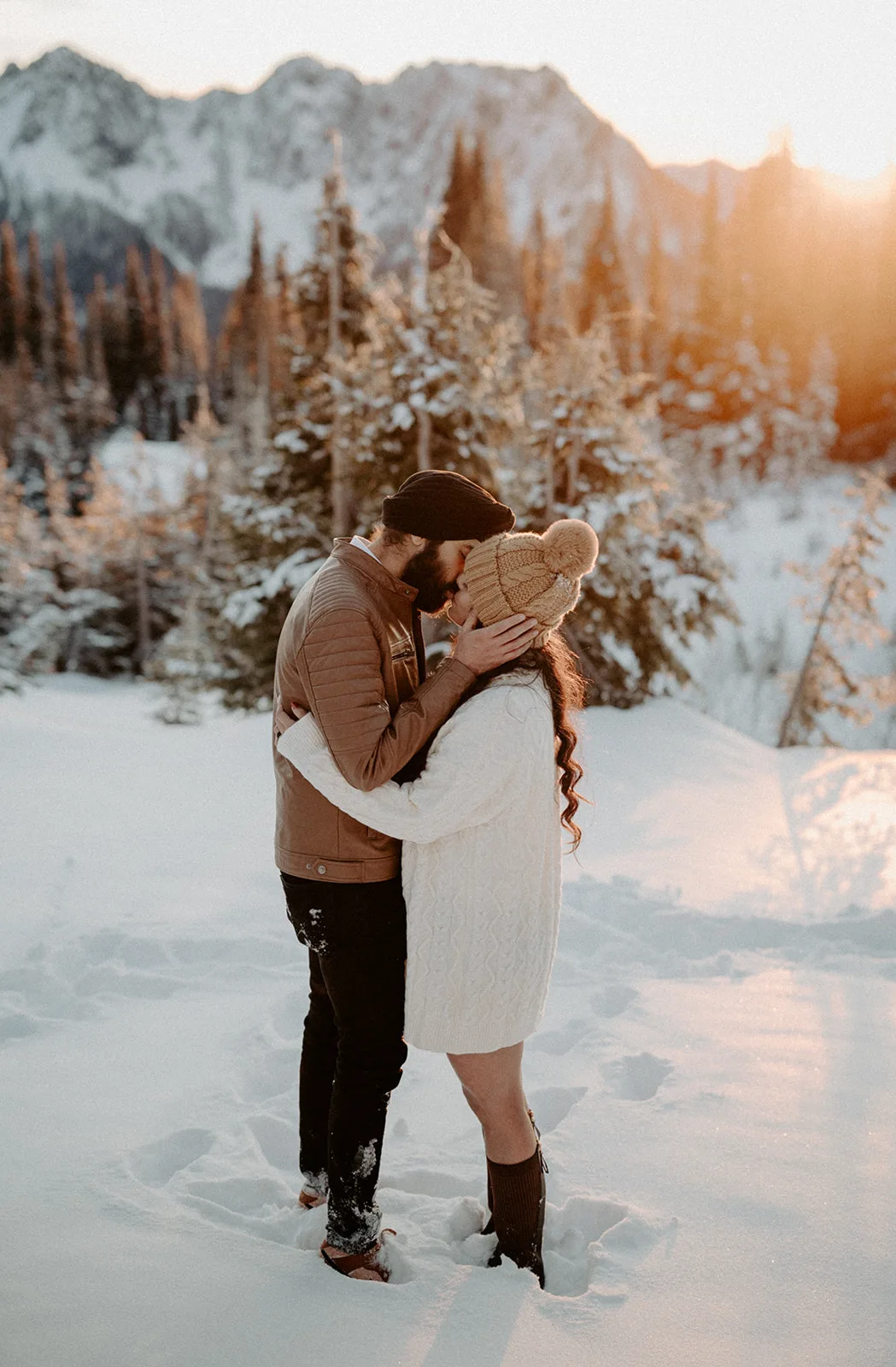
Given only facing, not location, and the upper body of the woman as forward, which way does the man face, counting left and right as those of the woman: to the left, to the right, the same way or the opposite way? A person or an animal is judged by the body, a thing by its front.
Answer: the opposite way

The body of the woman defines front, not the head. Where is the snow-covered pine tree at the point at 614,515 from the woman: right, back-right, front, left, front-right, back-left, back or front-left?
right

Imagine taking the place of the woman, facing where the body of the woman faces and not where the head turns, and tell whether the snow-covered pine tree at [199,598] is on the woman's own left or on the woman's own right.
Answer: on the woman's own right

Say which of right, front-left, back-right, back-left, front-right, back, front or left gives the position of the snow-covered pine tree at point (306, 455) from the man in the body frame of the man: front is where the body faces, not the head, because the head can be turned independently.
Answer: left

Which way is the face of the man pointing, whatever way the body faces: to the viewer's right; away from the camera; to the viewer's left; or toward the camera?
to the viewer's right

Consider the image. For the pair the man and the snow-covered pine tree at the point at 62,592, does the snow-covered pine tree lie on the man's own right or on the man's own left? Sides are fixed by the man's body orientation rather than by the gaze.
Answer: on the man's own left

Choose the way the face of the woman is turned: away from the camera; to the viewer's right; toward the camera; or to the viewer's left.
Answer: to the viewer's left

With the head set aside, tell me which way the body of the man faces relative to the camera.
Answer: to the viewer's right

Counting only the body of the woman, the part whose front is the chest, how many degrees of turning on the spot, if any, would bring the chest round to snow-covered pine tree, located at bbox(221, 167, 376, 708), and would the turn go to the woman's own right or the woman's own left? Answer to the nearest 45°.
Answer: approximately 90° to the woman's own right

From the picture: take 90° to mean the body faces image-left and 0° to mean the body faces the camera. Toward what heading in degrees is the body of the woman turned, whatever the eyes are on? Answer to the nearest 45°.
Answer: approximately 90°

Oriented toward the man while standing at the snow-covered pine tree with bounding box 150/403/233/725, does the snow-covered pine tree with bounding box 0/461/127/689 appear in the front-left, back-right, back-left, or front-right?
back-right
